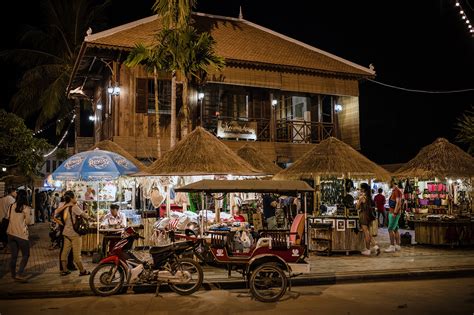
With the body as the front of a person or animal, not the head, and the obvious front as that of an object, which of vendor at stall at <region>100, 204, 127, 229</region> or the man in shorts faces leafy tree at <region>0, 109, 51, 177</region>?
the man in shorts

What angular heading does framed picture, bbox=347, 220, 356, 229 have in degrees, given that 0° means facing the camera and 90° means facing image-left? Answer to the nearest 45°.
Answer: approximately 0°

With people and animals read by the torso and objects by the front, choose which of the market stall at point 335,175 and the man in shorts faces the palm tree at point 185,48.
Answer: the man in shorts

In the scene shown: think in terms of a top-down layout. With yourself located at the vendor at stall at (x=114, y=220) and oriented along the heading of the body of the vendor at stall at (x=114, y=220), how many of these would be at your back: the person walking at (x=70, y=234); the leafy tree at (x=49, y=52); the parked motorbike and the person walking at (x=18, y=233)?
1

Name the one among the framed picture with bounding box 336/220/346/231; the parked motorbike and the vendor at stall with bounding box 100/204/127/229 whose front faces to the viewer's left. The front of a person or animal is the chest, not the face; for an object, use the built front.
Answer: the parked motorbike

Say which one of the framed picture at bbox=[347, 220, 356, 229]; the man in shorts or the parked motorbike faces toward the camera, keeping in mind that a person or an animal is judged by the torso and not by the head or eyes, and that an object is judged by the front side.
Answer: the framed picture

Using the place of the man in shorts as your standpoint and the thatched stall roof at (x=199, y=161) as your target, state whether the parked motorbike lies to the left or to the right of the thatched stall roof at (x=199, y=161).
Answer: left

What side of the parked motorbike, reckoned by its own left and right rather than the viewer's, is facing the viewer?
left

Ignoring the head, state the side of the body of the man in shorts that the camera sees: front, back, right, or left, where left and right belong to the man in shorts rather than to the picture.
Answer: left

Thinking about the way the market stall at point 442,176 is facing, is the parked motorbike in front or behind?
in front

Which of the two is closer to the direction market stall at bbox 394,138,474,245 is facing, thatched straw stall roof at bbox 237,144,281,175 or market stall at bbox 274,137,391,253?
the market stall
